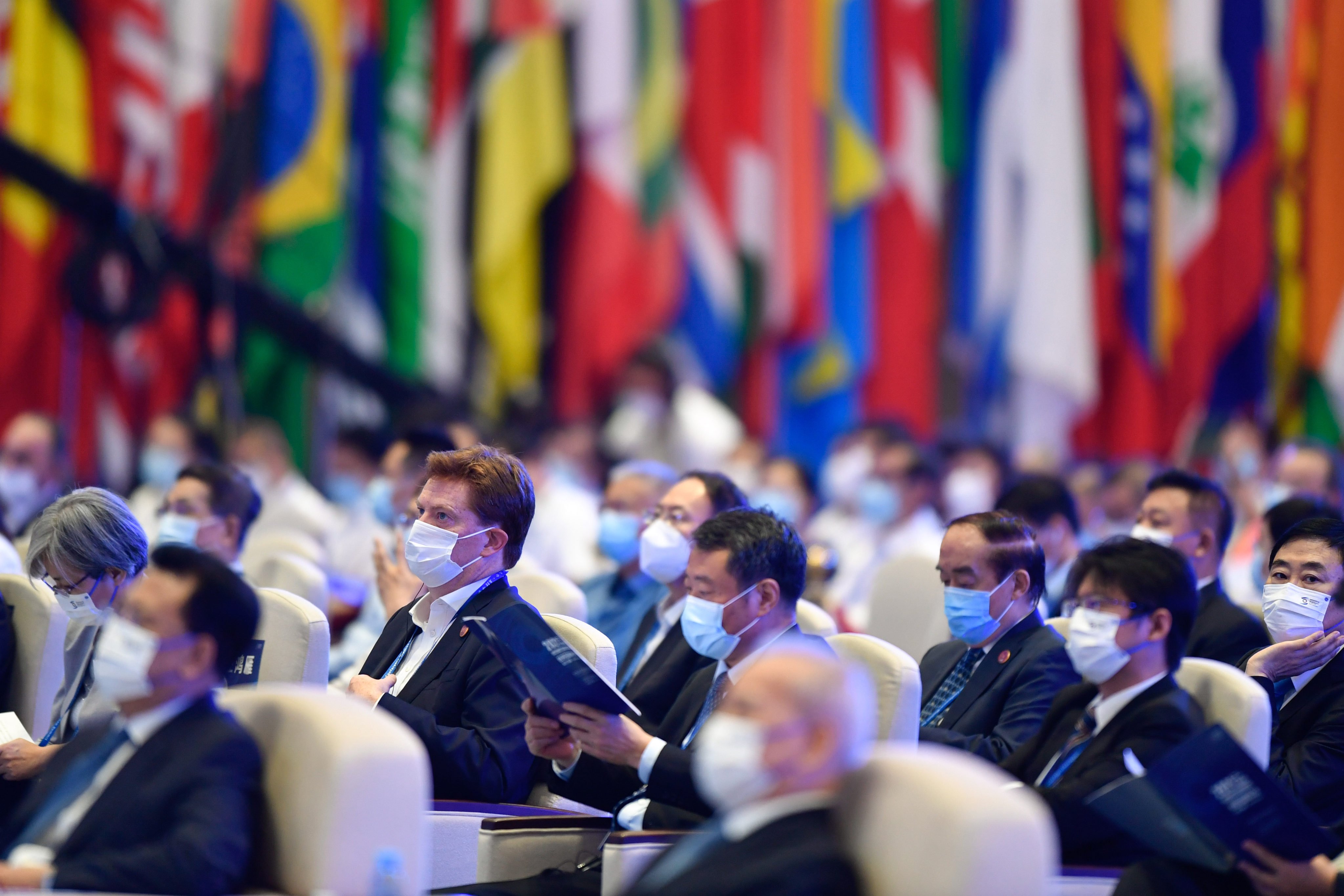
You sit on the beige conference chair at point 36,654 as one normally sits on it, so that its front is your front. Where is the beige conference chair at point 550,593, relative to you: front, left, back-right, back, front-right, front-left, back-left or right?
back-left

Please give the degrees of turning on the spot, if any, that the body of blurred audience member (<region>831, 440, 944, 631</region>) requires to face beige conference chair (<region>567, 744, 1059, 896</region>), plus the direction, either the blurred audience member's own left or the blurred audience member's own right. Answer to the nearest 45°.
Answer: approximately 45° to the blurred audience member's own left

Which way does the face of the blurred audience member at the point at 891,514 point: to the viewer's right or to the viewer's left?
to the viewer's left

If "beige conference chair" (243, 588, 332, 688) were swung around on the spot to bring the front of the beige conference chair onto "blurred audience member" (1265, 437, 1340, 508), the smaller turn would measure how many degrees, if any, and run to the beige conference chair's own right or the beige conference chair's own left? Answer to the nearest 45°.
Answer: approximately 180°

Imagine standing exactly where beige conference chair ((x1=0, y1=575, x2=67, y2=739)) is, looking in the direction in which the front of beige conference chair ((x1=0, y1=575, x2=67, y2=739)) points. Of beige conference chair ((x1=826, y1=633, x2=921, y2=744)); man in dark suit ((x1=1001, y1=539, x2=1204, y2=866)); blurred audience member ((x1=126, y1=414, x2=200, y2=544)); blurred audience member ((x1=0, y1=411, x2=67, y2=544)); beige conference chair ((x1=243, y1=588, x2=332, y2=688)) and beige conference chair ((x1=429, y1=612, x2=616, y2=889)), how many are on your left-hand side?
4

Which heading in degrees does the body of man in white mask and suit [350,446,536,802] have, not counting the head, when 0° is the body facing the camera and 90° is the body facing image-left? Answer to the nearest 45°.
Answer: approximately 45°
